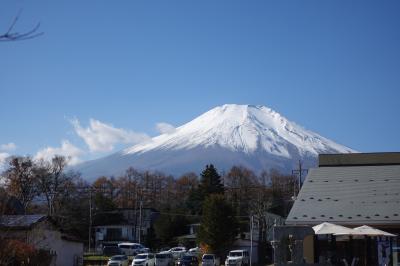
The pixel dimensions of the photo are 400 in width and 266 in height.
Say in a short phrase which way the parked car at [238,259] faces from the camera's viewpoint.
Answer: facing the viewer and to the left of the viewer
